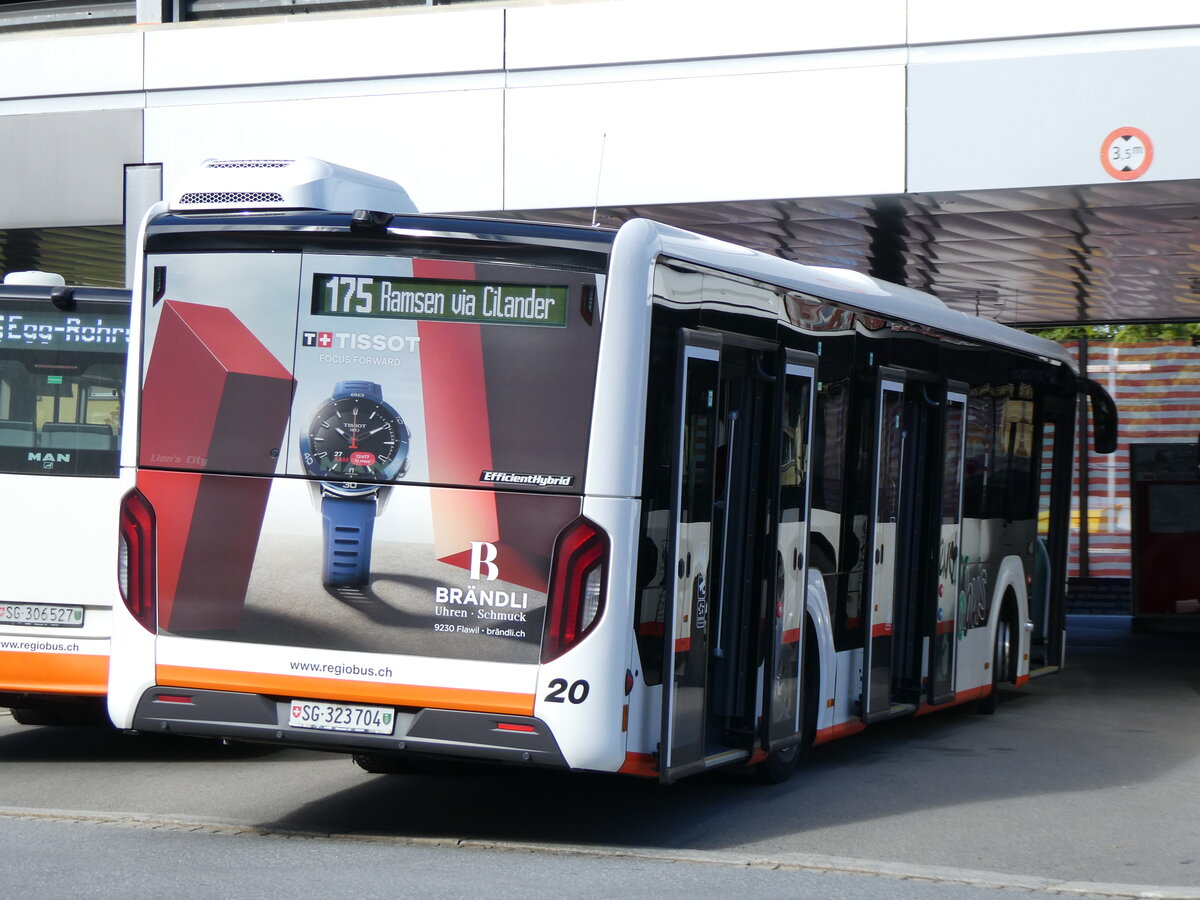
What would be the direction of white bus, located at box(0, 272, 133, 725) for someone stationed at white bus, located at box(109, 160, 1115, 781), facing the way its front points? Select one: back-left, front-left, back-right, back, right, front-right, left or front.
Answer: left

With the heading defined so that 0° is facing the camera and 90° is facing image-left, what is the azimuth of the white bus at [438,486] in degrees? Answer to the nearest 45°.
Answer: approximately 225°

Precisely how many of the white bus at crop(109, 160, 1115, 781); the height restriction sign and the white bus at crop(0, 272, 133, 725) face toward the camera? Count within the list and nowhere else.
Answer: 1

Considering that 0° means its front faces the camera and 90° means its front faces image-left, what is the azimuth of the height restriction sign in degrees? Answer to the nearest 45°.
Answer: approximately 0°

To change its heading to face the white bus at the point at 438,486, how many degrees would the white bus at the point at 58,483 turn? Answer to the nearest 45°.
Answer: approximately 135° to its right

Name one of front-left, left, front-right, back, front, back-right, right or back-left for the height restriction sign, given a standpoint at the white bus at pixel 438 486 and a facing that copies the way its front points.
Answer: front

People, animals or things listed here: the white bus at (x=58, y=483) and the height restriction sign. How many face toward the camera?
1

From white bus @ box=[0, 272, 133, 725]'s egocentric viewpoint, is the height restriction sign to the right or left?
on its right

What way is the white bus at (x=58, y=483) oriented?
away from the camera
